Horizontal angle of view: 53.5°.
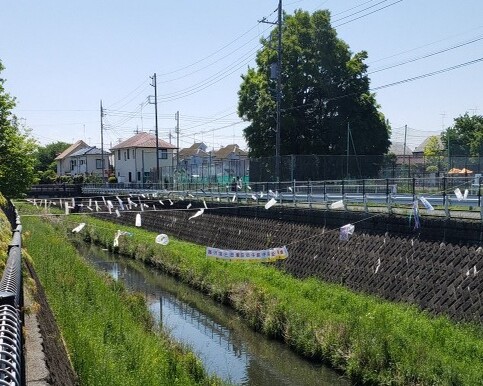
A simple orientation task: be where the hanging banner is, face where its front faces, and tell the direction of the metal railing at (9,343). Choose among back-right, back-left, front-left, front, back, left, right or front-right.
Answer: front

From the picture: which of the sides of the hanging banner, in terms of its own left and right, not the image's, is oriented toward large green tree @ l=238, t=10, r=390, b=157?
back

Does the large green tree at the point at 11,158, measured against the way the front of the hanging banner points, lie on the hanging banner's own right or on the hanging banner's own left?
on the hanging banner's own right

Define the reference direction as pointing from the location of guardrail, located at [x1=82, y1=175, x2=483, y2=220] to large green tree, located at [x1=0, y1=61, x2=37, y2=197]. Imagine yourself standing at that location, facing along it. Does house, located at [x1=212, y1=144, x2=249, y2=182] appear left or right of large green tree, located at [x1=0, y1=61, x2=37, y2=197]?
right

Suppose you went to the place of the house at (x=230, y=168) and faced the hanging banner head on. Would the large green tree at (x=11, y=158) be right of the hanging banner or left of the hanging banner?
right

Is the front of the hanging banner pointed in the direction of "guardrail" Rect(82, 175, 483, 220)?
no

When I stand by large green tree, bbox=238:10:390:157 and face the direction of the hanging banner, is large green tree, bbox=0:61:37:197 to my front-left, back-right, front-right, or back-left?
front-right

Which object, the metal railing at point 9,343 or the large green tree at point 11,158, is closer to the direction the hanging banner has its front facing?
the metal railing

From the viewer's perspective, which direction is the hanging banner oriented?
toward the camera

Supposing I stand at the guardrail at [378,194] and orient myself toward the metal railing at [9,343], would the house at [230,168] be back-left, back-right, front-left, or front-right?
back-right

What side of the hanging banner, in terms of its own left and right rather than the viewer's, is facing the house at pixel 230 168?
back

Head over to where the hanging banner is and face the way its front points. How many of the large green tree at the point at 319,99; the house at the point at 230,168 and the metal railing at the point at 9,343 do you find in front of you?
1

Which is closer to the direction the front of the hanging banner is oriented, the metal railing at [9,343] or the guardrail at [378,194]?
the metal railing
